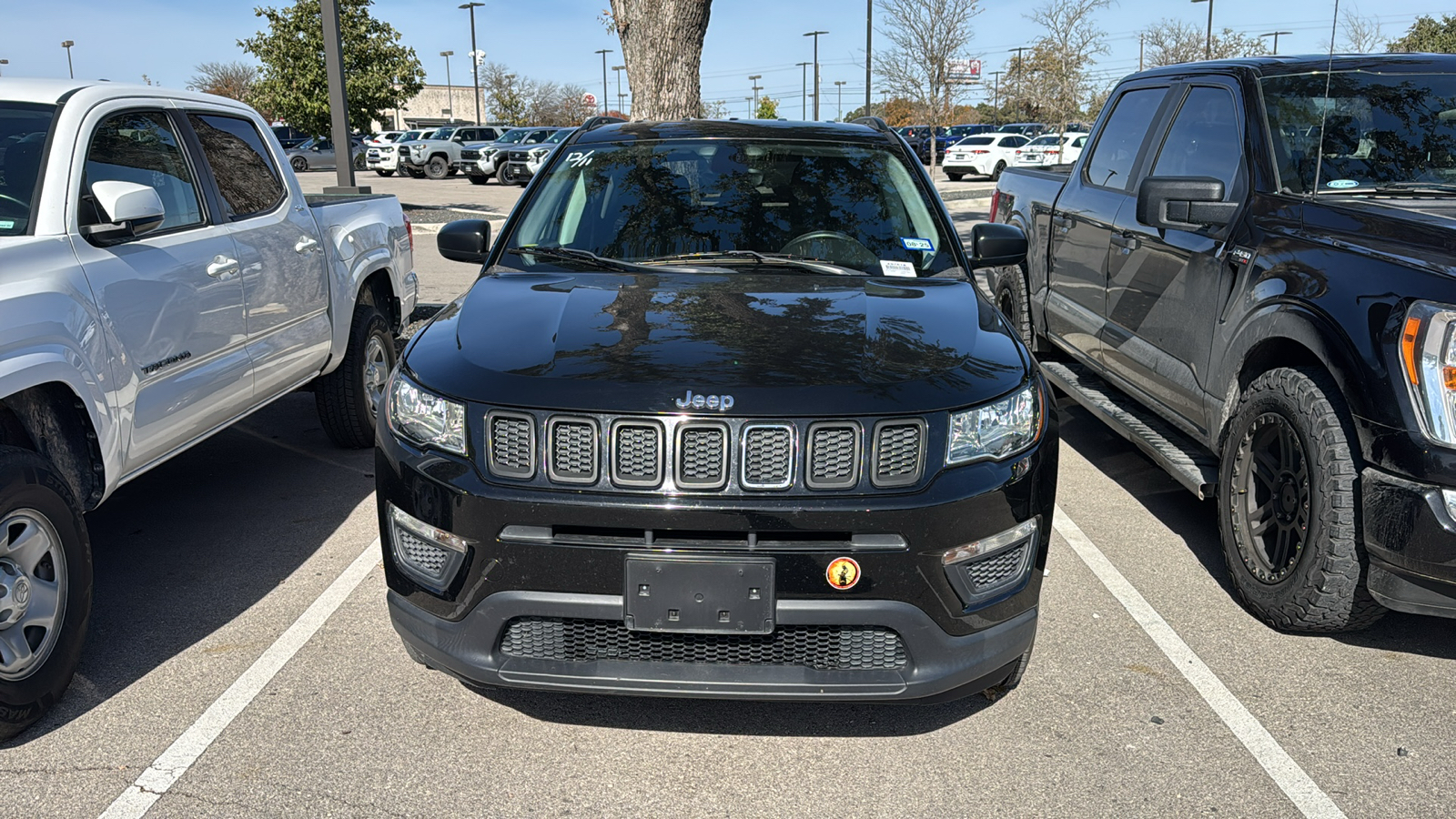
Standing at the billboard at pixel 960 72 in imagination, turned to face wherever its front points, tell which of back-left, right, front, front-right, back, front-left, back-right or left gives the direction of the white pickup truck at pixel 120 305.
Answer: front

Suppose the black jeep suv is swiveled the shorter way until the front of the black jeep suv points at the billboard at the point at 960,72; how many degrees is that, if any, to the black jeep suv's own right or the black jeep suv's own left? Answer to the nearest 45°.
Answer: approximately 180°

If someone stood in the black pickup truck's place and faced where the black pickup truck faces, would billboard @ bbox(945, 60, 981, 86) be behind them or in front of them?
behind

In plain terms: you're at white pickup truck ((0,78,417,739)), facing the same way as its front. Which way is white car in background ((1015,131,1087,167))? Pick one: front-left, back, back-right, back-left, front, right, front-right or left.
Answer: back

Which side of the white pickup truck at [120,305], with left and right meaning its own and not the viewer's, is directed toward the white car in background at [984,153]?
back

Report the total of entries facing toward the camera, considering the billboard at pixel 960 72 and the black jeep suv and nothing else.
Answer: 2

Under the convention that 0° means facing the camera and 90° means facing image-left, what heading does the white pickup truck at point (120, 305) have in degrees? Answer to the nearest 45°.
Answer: approximately 45°

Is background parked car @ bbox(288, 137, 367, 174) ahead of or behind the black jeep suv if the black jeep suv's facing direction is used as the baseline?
behind

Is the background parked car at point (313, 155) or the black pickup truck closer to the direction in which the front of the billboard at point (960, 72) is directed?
the black pickup truck

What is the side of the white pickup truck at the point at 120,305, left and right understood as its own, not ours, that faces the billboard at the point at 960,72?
back

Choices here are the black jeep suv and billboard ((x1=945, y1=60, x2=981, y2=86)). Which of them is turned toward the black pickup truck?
the billboard

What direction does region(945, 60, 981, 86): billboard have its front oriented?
toward the camera

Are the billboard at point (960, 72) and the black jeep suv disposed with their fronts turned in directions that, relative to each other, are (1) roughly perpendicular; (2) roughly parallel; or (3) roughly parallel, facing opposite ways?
roughly parallel

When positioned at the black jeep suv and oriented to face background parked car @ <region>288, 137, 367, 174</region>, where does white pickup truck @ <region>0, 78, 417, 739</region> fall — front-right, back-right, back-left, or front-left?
front-left

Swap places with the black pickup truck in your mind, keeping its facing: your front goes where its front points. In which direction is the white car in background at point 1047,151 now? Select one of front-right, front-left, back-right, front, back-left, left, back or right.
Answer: back-left
